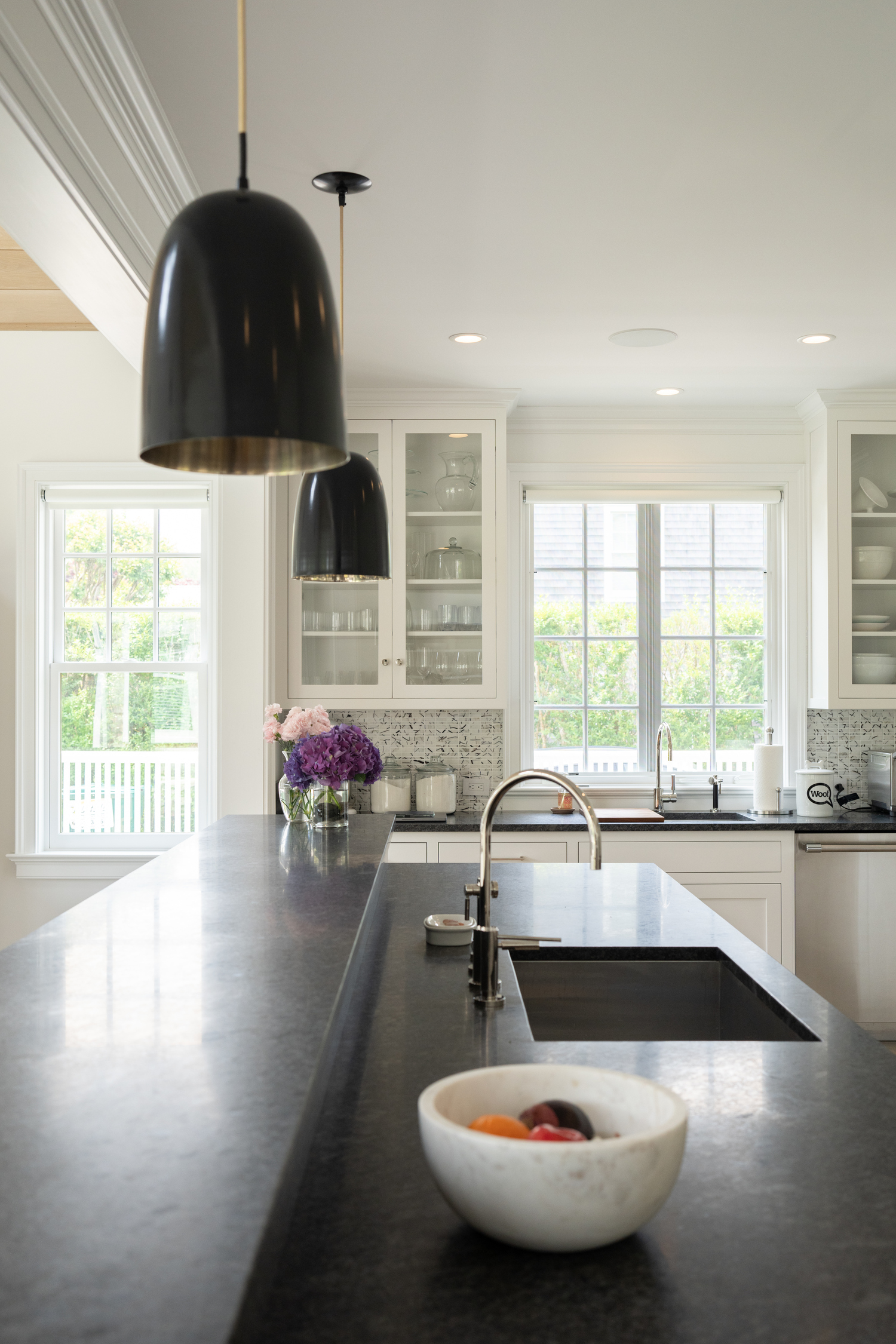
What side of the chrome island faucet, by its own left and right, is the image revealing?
right

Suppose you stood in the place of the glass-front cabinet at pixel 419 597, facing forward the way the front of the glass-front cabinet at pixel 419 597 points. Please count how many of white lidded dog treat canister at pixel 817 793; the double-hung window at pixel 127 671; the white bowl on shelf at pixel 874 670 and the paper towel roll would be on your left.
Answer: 3

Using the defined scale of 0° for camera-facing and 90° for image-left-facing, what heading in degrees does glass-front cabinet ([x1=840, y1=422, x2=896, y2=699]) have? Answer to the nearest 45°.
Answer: approximately 0°

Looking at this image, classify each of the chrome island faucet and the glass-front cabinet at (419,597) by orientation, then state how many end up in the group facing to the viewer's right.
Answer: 1

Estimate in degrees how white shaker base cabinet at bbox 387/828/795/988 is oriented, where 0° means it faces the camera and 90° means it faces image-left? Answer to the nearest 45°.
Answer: approximately 0°

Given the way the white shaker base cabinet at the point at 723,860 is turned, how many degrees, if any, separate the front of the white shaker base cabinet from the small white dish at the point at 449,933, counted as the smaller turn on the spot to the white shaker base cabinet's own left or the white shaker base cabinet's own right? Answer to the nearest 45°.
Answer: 0° — it already faces it

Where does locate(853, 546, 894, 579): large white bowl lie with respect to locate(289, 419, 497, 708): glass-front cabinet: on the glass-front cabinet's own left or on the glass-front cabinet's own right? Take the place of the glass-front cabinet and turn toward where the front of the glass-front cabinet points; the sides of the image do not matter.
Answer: on the glass-front cabinet's own left

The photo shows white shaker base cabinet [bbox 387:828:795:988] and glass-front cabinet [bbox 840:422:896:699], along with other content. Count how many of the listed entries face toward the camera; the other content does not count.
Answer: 2

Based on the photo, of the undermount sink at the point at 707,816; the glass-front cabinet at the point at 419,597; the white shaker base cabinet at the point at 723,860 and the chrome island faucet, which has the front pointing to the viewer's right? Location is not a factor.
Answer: the chrome island faucet
